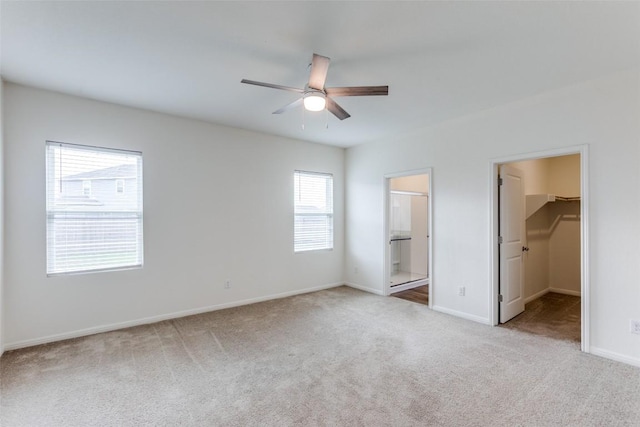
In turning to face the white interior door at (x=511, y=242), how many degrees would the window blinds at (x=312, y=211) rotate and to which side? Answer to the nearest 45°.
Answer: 0° — it already faces it

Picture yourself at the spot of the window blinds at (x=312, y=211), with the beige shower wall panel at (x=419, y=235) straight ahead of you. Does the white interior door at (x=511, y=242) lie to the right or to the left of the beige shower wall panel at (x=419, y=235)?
right

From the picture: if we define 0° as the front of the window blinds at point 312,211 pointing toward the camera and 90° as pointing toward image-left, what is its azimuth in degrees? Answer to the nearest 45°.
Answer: approximately 315°

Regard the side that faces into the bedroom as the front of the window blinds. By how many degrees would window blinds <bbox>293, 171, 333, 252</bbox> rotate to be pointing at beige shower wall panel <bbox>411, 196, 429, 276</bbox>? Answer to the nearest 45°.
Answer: approximately 45° to its left
